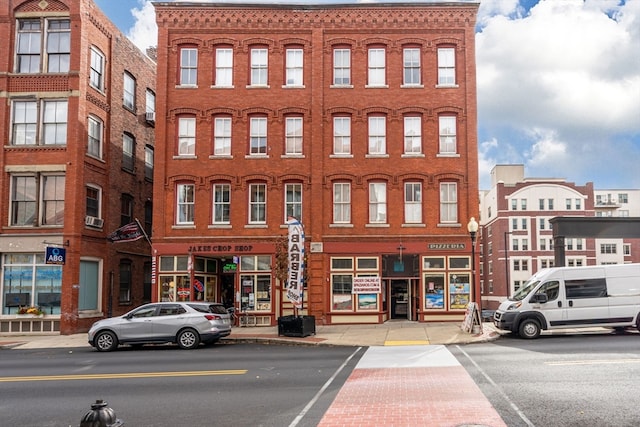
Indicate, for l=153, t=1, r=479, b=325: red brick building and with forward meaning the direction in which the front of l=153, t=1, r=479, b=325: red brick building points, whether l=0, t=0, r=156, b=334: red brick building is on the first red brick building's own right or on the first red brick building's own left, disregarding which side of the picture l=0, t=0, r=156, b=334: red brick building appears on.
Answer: on the first red brick building's own right

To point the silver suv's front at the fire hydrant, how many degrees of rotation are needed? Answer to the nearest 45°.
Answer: approximately 90° to its left

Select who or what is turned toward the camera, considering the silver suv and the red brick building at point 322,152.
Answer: the red brick building

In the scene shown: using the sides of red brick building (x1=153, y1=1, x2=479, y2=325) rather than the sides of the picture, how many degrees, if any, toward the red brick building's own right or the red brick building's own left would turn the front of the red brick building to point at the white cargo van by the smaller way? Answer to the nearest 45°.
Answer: approximately 45° to the red brick building's own left

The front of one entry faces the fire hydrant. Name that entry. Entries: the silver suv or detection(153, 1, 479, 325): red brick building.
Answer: the red brick building

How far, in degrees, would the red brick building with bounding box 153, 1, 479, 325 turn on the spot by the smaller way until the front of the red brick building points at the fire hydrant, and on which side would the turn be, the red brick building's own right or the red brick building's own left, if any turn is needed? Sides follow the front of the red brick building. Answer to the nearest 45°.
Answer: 0° — it already faces it

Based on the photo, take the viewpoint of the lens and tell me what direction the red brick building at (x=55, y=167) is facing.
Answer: facing the viewer

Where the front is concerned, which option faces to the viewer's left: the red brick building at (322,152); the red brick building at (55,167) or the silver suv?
the silver suv

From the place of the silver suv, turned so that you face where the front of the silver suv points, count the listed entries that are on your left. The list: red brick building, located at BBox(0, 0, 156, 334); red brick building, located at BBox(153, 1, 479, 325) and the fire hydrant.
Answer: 1

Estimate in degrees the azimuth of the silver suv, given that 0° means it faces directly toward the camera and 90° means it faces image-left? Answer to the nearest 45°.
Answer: approximately 90°

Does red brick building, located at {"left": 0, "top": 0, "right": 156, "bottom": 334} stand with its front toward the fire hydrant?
yes

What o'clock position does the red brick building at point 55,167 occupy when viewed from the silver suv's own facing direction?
The red brick building is roughly at 2 o'clock from the silver suv.

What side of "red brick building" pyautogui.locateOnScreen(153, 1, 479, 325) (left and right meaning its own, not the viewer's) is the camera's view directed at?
front

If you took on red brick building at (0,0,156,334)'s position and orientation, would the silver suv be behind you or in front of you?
in front

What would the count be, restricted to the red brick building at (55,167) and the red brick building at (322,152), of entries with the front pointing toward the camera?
2

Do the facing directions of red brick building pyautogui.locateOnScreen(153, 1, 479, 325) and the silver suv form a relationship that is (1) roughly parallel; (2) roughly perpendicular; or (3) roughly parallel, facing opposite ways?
roughly perpendicular
